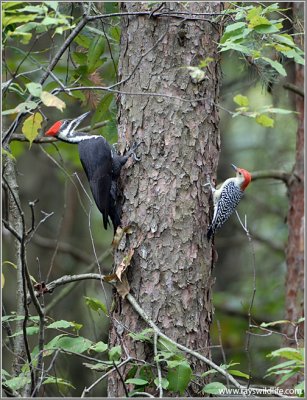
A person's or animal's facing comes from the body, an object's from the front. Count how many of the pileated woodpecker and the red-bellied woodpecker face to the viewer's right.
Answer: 1

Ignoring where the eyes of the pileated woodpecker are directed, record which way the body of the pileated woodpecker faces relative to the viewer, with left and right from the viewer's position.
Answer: facing to the right of the viewer

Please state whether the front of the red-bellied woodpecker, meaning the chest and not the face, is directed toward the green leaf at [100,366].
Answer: no

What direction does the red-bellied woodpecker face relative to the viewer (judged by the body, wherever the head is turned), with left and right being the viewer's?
facing to the left of the viewer

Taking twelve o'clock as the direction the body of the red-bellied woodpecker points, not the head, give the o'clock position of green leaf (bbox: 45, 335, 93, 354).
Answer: The green leaf is roughly at 10 o'clock from the red-bellied woodpecker.

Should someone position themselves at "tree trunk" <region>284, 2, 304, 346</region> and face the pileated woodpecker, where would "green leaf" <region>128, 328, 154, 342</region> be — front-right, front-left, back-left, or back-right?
front-left

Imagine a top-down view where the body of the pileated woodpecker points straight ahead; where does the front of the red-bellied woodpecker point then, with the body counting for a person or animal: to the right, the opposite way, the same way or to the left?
the opposite way

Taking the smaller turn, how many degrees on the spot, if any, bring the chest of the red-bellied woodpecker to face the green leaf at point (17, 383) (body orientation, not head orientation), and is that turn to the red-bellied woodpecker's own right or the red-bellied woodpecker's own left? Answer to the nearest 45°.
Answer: approximately 45° to the red-bellied woodpecker's own left

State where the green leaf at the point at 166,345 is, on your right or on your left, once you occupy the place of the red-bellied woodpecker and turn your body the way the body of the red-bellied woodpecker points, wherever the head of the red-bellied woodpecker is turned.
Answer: on your left

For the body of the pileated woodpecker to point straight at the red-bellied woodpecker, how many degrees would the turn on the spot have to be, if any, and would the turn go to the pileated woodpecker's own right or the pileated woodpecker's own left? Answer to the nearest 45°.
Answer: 0° — it already faces it

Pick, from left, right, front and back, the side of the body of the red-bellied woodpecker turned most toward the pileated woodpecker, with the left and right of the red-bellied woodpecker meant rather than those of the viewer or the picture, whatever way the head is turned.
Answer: front
